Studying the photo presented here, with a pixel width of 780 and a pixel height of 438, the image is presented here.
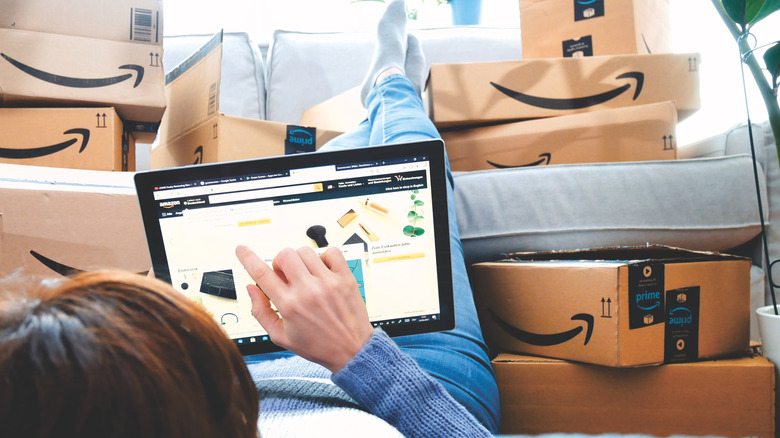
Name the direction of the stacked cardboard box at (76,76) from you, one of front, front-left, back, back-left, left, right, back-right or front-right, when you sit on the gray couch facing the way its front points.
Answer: right

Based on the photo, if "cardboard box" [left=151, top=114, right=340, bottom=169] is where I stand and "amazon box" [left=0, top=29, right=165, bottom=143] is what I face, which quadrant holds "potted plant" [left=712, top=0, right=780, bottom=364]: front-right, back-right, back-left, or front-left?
back-left

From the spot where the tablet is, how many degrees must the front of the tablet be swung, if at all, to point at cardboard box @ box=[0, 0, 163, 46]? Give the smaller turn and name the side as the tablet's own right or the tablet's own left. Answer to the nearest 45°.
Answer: approximately 135° to the tablet's own right

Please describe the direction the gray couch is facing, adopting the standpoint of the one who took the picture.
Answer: facing the viewer

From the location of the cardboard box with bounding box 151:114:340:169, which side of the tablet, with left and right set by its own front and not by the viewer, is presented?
back

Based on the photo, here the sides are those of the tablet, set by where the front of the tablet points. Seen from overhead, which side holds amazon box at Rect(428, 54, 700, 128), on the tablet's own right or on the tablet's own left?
on the tablet's own left

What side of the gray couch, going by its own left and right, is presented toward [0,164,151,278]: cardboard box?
right
